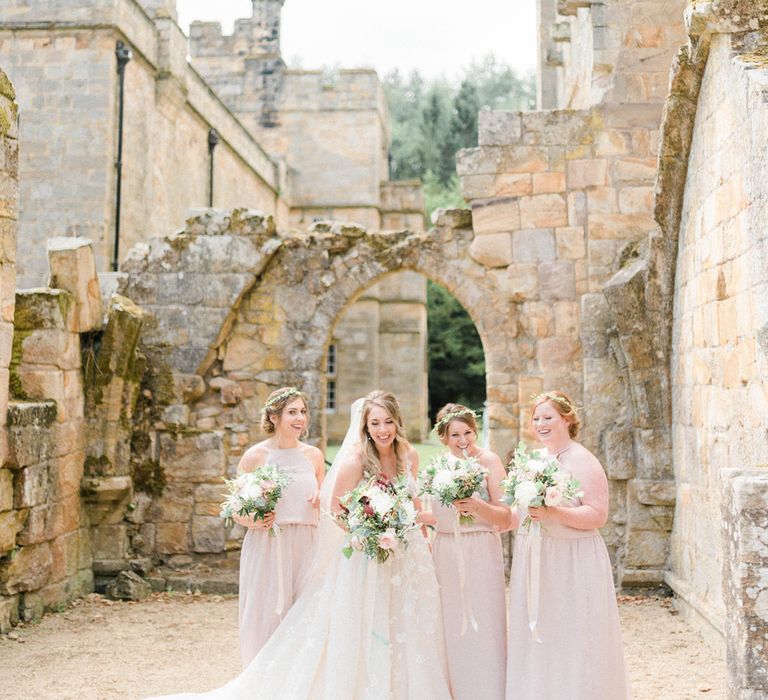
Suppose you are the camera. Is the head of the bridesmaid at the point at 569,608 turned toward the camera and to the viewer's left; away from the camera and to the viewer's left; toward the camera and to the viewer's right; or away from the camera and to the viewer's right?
toward the camera and to the viewer's left

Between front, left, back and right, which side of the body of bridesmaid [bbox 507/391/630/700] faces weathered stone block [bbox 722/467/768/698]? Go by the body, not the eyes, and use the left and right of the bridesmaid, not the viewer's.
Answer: left

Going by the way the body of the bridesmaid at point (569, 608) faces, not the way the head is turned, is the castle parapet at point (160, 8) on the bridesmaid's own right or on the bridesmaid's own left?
on the bridesmaid's own right

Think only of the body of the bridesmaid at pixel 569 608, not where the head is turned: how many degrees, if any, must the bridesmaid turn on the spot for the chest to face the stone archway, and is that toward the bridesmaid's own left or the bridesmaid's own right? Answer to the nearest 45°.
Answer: approximately 90° to the bridesmaid's own right

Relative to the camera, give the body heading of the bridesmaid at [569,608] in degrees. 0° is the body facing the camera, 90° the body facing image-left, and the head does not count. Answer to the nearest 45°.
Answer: approximately 45°

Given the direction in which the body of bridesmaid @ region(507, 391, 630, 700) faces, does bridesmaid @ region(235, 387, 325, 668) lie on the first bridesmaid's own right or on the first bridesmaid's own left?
on the first bridesmaid's own right

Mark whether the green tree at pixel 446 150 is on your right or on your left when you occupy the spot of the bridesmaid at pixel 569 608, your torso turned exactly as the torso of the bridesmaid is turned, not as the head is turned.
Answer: on your right

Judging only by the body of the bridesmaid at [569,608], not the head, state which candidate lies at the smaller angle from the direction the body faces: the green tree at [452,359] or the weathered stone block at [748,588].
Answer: the weathered stone block
